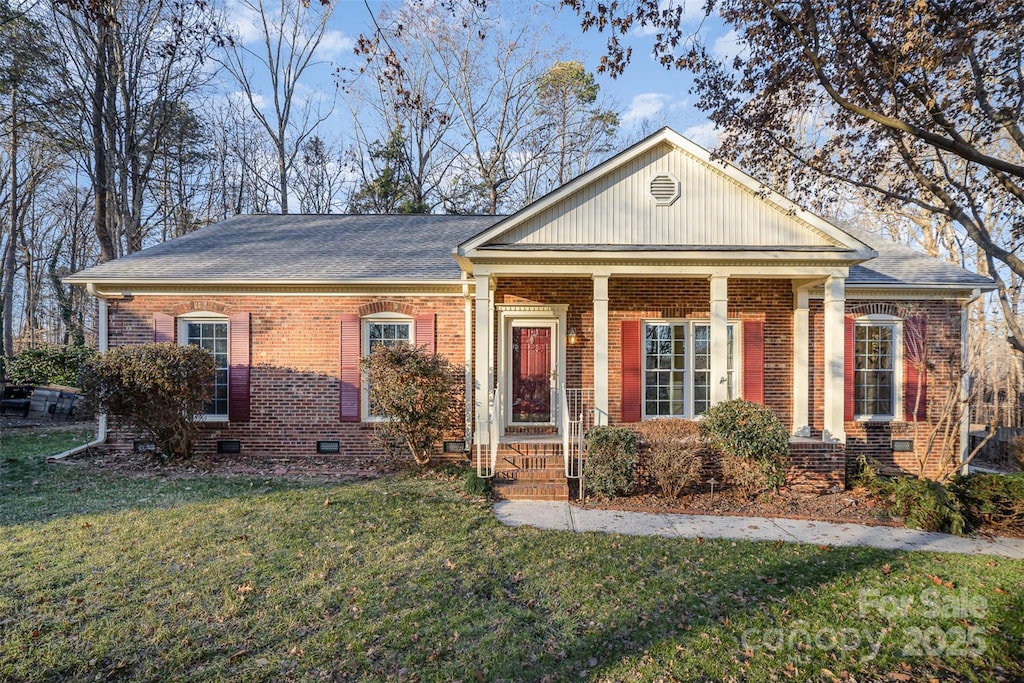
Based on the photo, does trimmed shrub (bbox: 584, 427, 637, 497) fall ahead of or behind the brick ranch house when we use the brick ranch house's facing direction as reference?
ahead

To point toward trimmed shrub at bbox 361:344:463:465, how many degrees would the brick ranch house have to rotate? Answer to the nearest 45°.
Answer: approximately 45° to its right

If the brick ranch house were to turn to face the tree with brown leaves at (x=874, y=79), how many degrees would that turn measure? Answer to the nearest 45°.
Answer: approximately 45° to its left

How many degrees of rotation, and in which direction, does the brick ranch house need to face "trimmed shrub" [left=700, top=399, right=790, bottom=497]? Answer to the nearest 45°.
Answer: approximately 45° to its left

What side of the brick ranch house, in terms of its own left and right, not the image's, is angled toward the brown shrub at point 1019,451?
left

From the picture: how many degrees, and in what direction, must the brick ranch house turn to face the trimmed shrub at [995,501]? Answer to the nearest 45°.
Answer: approximately 45° to its left

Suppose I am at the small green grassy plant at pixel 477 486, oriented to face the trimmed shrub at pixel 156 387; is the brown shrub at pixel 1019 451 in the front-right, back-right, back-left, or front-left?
back-right

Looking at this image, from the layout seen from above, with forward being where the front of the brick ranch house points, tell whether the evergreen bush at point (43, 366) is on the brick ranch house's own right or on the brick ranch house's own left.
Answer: on the brick ranch house's own right

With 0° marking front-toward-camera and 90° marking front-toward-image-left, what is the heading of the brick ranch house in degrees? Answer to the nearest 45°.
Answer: approximately 0°
